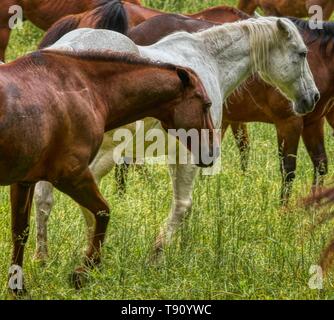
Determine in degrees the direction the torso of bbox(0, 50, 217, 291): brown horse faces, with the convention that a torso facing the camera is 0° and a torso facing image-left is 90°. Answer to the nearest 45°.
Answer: approximately 270°

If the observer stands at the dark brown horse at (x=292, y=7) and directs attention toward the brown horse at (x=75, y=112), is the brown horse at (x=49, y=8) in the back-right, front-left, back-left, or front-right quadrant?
front-right

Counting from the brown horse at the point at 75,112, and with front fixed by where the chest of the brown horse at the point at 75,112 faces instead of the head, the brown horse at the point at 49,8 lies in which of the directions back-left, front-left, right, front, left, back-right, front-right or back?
left

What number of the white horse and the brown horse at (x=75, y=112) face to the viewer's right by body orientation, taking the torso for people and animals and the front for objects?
2

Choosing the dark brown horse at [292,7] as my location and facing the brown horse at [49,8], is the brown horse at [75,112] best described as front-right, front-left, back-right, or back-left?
front-left

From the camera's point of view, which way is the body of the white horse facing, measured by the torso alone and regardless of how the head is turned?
to the viewer's right

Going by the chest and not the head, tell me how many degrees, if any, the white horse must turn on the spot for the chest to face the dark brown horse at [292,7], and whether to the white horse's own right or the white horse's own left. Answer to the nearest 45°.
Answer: approximately 90° to the white horse's own left

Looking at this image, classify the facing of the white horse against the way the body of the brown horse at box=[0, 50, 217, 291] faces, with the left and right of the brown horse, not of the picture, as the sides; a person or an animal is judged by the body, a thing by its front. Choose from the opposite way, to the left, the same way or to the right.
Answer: the same way
